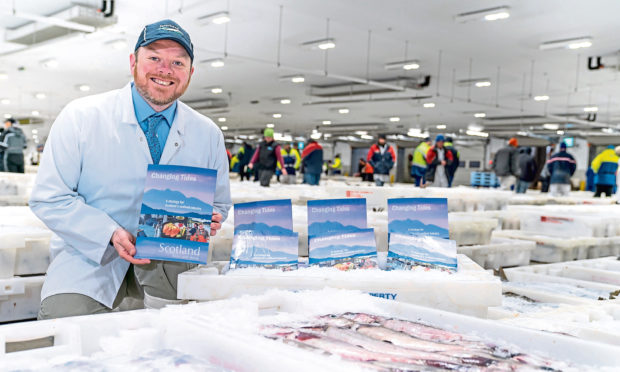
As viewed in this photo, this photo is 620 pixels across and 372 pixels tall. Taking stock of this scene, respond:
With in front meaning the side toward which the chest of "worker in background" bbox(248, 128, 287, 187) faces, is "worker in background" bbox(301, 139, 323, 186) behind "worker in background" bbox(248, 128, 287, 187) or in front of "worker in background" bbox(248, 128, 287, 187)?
behind

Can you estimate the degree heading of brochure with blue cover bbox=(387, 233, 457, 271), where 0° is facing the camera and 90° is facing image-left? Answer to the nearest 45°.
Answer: approximately 0°

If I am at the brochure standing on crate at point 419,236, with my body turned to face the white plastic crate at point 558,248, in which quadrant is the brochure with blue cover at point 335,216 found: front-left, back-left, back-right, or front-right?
back-left

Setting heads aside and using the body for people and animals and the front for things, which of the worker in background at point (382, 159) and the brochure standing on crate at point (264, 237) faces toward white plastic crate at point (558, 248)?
the worker in background
